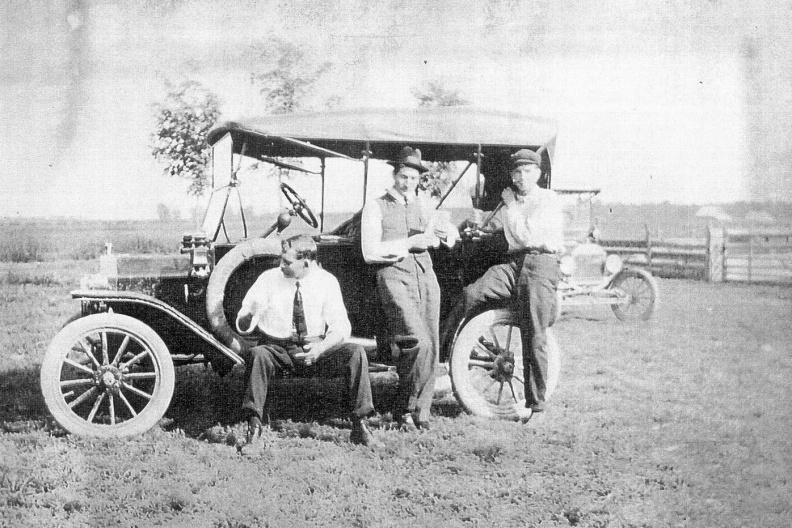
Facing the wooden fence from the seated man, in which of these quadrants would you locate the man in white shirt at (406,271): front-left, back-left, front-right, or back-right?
front-right

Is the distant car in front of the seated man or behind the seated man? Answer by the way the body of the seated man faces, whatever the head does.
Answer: behind

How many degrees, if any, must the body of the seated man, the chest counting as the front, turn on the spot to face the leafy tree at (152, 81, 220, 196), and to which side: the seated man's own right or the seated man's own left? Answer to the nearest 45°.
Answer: approximately 135° to the seated man's own right

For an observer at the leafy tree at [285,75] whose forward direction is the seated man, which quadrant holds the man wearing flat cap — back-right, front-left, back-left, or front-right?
front-left

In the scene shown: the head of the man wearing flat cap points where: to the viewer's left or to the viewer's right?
to the viewer's left

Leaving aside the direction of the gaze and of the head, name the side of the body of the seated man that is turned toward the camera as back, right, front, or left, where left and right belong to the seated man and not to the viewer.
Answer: front

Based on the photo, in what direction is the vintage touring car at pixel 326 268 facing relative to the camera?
to the viewer's left
